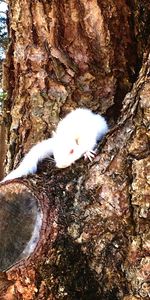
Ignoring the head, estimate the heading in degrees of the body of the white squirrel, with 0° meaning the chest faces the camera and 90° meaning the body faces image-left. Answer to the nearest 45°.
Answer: approximately 45°
